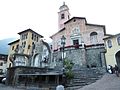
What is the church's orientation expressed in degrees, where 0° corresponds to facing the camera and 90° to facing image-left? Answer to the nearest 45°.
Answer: approximately 45°

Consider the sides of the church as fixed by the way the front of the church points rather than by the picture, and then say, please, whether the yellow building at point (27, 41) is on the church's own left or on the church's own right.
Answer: on the church's own right

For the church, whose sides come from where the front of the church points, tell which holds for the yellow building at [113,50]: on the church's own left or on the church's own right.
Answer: on the church's own left

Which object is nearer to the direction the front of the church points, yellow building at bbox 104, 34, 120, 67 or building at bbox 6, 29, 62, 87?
the building
